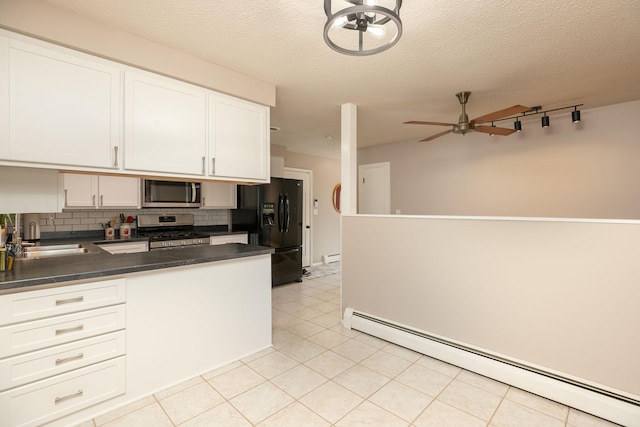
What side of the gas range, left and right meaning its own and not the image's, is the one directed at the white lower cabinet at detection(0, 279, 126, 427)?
front

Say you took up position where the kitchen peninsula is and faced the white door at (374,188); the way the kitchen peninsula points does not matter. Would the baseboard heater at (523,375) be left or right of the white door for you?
right

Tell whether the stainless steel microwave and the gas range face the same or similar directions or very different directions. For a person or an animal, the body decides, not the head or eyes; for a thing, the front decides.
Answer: same or similar directions

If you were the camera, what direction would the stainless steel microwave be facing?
facing the viewer

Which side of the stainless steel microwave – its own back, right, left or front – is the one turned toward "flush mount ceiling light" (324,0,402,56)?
front

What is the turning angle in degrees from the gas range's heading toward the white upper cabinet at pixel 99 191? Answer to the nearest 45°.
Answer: approximately 90° to its right

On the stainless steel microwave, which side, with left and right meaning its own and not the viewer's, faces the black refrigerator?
left

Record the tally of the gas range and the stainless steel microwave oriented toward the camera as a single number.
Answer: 2

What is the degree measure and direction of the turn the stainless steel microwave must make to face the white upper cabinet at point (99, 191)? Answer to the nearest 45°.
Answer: approximately 90° to its right

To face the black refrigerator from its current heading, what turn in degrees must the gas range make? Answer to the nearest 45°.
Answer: approximately 90° to its left

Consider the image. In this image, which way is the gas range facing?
toward the camera

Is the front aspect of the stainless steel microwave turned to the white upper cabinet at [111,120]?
yes

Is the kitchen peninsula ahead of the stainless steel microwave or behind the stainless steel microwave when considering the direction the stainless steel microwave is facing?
ahead

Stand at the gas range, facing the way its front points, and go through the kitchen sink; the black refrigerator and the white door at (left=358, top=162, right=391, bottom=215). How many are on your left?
2

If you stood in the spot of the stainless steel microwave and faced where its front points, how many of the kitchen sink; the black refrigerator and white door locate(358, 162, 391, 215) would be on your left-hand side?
2

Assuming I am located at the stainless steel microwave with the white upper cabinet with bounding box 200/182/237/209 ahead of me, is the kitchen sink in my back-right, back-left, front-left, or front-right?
back-right
